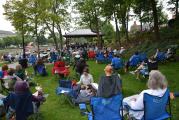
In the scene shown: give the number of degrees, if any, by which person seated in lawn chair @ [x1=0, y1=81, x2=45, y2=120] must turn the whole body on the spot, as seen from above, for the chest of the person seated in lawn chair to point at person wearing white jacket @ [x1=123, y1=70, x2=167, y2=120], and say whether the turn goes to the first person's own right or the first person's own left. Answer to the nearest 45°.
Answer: approximately 135° to the first person's own right

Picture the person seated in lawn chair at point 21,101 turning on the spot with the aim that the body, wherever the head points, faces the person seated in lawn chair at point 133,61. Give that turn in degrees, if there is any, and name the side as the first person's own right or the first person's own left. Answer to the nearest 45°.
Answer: approximately 45° to the first person's own right

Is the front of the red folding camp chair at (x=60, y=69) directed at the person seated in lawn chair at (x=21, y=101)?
no

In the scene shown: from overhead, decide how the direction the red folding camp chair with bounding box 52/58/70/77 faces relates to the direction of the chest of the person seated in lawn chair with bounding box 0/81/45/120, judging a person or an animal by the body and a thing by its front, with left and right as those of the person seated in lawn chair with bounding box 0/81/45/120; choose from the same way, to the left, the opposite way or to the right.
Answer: the same way

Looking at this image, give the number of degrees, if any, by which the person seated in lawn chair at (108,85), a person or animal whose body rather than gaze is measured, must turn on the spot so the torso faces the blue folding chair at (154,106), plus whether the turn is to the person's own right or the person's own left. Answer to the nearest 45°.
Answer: approximately 90° to the person's own right

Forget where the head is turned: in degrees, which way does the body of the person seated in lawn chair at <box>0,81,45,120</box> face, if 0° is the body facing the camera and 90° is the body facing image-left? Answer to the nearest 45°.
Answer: approximately 180°

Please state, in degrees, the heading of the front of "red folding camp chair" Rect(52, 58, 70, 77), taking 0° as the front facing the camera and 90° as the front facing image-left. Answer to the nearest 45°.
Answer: approximately 180°

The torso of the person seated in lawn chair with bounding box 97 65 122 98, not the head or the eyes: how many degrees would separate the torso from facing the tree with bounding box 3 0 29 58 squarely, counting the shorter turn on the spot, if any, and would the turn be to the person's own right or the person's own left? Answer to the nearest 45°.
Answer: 0° — they already face it

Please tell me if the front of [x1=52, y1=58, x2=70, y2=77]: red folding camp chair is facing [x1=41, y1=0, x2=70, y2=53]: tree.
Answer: yes

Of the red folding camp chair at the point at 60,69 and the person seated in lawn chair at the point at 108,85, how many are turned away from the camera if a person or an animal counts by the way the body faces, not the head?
2

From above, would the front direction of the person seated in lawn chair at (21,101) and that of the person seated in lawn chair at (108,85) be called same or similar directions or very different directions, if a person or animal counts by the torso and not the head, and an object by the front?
same or similar directions

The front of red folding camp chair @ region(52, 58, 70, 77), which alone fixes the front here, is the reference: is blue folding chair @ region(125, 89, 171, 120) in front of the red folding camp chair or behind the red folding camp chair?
behind

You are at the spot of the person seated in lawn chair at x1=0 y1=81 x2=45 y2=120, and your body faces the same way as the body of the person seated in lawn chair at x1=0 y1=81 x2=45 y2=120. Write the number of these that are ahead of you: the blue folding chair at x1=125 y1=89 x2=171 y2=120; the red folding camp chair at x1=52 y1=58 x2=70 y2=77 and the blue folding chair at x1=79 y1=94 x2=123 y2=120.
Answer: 1

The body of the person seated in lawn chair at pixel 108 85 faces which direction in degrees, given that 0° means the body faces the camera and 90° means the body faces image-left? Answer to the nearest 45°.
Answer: approximately 180°

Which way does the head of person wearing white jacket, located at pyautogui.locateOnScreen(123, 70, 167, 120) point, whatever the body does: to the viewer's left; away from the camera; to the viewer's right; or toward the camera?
away from the camera

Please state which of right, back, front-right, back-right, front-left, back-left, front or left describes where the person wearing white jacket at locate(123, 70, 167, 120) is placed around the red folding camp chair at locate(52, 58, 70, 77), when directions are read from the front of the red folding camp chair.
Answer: back

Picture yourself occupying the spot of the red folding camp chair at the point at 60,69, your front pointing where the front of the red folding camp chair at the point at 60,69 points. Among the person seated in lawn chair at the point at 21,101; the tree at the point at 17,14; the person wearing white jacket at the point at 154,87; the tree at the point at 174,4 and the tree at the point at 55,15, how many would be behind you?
2
